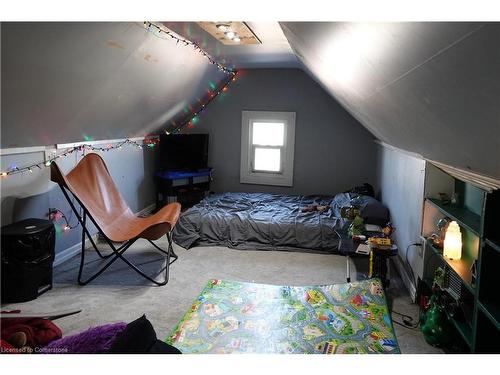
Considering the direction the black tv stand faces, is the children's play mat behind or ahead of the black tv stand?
ahead

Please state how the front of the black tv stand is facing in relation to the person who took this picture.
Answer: facing the viewer and to the right of the viewer

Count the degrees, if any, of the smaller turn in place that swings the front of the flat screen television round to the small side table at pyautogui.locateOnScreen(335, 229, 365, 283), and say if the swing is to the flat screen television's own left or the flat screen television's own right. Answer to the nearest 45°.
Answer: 0° — it already faces it

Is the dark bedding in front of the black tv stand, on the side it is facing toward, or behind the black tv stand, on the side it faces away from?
in front

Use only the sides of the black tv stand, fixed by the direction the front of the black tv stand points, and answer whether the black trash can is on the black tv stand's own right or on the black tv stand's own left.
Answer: on the black tv stand's own right

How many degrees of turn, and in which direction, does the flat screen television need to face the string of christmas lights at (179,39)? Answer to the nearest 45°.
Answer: approximately 45° to its right

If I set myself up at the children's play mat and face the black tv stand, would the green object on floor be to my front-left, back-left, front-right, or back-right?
back-right
